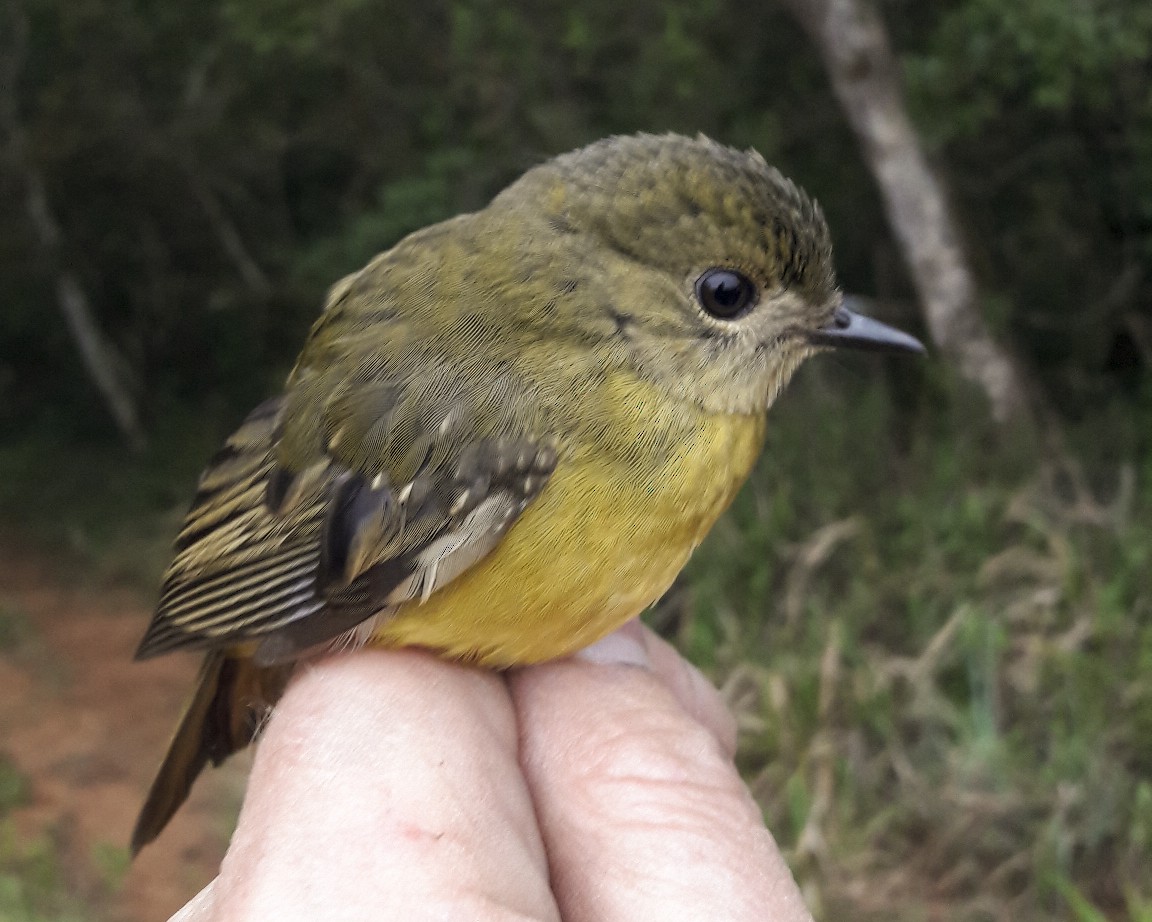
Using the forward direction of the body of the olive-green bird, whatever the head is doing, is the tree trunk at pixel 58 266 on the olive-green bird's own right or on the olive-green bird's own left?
on the olive-green bird's own left

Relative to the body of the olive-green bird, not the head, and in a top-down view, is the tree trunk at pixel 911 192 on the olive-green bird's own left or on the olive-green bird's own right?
on the olive-green bird's own left

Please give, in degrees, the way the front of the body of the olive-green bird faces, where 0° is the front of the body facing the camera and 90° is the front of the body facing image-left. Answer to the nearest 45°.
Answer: approximately 270°
